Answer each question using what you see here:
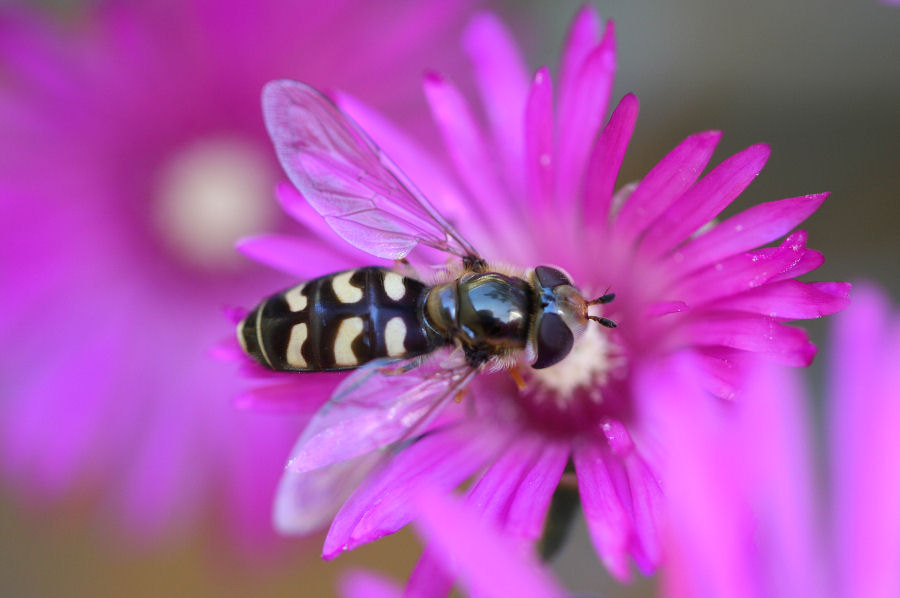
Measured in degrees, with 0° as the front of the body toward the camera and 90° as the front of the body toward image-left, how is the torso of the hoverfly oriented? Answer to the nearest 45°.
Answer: approximately 270°

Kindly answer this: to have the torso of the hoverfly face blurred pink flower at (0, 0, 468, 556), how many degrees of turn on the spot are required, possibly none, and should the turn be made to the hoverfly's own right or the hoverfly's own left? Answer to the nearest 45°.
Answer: approximately 135° to the hoverfly's own left
